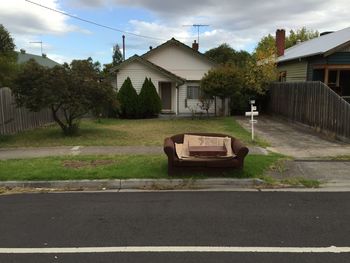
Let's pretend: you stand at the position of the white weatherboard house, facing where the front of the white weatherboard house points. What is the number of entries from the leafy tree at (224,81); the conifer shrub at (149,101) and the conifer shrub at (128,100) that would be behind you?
0

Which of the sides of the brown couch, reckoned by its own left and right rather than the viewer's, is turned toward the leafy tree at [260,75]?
back

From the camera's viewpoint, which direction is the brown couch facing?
toward the camera

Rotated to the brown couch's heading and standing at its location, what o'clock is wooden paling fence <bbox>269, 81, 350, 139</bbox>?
The wooden paling fence is roughly at 7 o'clock from the brown couch.

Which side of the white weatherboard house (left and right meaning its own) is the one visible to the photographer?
front

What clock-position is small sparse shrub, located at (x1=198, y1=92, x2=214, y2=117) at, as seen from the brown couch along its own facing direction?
The small sparse shrub is roughly at 6 o'clock from the brown couch.

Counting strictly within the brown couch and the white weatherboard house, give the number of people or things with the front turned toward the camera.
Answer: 2

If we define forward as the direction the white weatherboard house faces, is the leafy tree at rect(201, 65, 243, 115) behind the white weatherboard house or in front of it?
in front

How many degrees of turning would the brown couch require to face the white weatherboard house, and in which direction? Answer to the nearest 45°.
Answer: approximately 180°

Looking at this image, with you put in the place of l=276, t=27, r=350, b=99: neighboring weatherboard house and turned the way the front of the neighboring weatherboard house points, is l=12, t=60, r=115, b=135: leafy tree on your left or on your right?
on your right

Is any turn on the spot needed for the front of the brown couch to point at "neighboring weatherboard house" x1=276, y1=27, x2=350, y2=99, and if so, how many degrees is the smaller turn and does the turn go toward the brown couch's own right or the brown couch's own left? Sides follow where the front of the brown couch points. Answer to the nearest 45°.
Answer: approximately 135° to the brown couch's own left

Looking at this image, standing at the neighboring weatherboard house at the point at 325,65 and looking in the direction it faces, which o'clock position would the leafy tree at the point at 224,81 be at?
The leafy tree is roughly at 4 o'clock from the neighboring weatherboard house.
